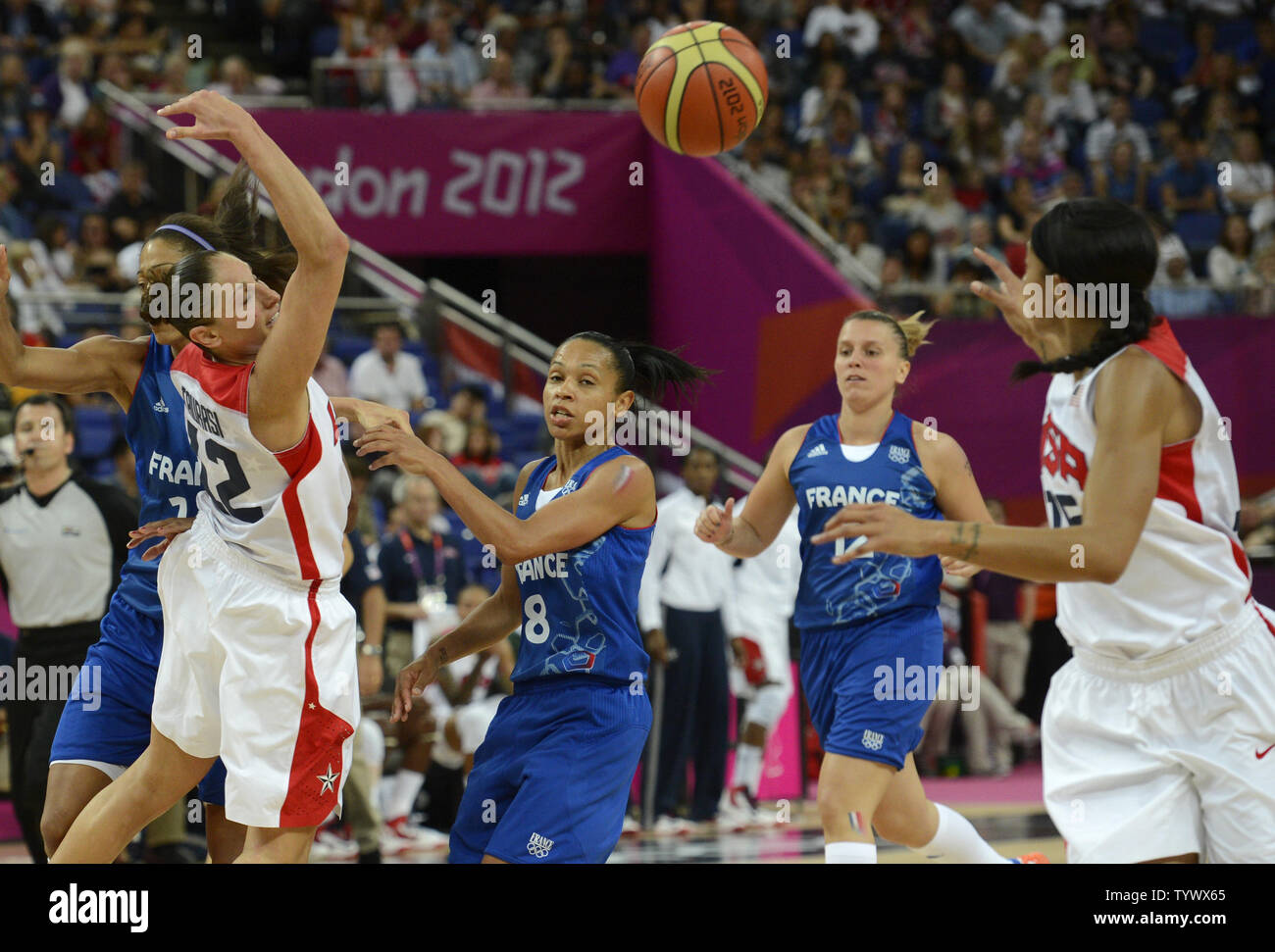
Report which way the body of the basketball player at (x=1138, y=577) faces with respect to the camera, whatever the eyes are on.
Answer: to the viewer's left

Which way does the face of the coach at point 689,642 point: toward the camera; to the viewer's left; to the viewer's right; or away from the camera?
toward the camera

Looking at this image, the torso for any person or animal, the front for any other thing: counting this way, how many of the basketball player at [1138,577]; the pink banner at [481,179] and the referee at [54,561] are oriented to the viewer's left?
1

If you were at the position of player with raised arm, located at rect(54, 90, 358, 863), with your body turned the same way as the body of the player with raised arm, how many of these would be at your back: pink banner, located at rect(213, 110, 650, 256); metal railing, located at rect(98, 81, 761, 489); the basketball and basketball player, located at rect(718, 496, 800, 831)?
0

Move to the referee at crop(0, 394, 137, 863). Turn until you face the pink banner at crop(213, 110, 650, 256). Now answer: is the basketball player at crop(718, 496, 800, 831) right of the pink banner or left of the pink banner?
right

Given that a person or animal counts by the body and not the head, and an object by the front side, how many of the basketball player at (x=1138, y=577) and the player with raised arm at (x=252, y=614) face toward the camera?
0

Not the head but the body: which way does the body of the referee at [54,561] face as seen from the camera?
toward the camera

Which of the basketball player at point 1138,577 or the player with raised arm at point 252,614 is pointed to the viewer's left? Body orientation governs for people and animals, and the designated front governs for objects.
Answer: the basketball player

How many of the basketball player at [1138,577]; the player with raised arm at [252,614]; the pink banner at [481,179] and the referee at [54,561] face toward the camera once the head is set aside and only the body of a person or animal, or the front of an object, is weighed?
2

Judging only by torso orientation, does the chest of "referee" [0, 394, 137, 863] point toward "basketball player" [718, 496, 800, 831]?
no

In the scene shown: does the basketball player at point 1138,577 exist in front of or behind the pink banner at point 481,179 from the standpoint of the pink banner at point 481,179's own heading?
in front

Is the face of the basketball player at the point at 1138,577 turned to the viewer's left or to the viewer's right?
to the viewer's left

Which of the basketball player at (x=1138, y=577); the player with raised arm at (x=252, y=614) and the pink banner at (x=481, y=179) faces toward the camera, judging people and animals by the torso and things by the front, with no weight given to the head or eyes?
the pink banner

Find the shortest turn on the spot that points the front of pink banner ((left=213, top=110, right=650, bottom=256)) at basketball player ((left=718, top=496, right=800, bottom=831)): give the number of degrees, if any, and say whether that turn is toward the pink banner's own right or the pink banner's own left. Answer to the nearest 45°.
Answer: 0° — it already faces them

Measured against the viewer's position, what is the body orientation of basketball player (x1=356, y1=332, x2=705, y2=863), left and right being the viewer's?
facing the viewer and to the left of the viewer

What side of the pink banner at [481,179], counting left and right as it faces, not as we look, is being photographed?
front

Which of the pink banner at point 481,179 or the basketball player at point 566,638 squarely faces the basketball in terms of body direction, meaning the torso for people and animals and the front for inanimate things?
the pink banner
